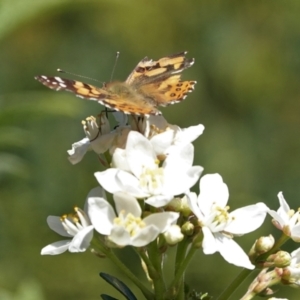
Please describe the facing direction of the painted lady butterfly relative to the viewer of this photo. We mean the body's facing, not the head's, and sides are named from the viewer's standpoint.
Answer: facing away from the viewer and to the left of the viewer
